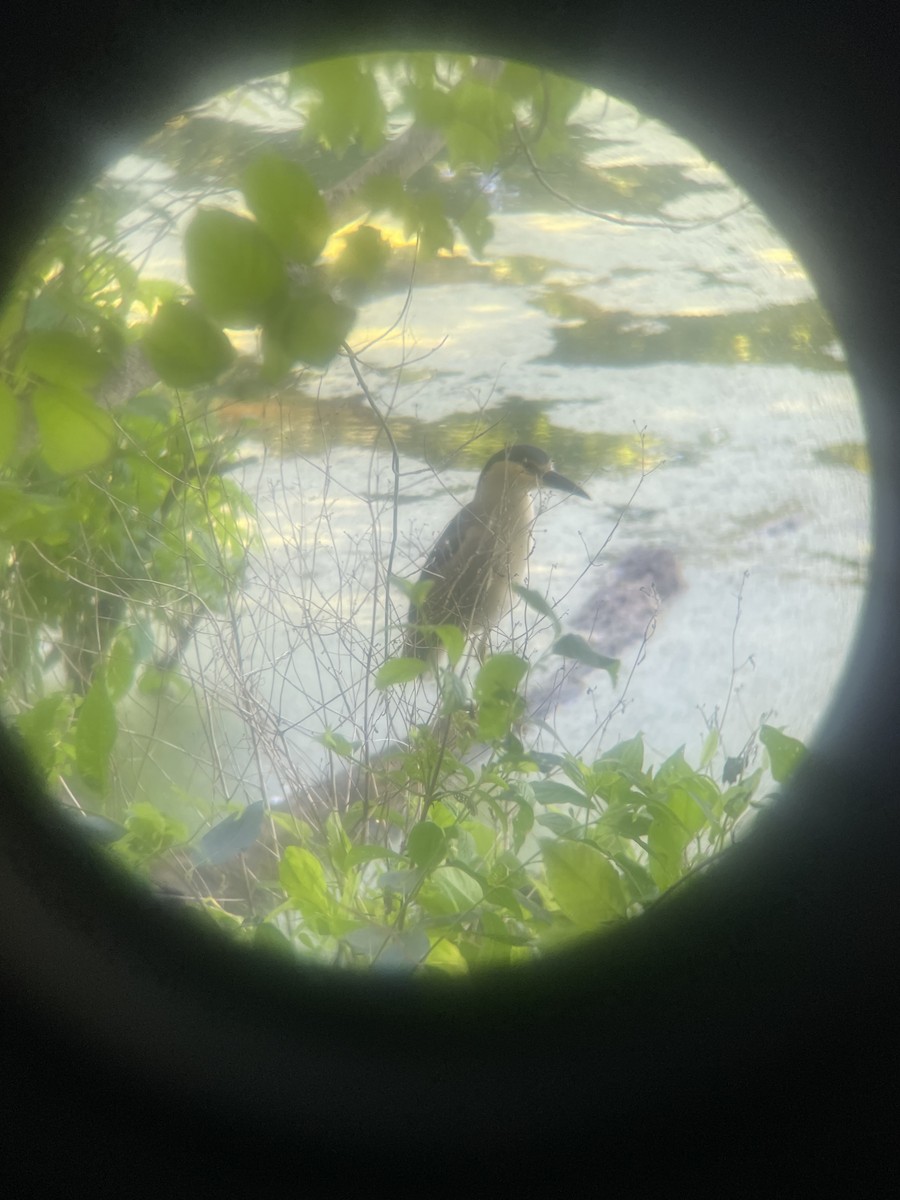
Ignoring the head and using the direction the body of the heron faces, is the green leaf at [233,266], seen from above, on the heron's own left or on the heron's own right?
on the heron's own right

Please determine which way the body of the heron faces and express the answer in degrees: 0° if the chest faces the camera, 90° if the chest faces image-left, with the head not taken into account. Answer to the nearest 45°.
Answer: approximately 270°
